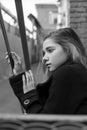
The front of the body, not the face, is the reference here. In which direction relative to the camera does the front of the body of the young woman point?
to the viewer's left
